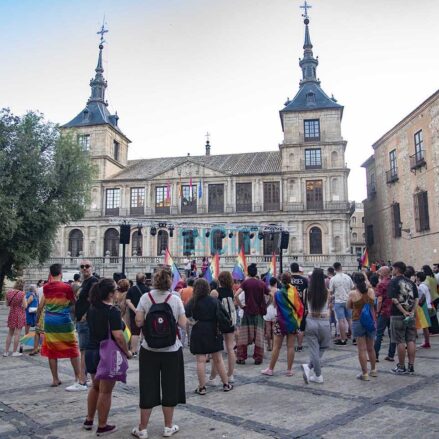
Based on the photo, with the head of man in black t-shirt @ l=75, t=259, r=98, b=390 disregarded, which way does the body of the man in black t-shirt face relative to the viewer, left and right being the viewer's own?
facing the viewer and to the left of the viewer

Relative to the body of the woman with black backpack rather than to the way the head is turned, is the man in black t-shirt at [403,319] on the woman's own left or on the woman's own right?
on the woman's own right

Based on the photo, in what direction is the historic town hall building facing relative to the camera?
toward the camera

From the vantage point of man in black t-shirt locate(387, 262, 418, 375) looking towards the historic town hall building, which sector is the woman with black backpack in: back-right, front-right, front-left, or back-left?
back-left

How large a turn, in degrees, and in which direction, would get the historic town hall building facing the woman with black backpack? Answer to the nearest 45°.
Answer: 0° — it already faces them

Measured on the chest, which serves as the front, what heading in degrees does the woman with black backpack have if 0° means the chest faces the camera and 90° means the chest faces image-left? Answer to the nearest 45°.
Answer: approximately 180°

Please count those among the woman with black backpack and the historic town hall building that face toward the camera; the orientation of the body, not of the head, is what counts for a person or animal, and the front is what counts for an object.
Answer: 1

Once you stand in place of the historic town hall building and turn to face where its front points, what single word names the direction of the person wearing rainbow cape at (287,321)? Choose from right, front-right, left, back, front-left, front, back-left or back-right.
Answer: front

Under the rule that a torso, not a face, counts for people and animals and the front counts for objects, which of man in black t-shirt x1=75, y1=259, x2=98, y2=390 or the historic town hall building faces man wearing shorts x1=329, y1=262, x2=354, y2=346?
the historic town hall building

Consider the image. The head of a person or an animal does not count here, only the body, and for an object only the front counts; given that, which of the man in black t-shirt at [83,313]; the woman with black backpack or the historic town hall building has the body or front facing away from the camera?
the woman with black backpack

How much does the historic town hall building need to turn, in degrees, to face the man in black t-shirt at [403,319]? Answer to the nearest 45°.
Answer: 0° — it already faces them

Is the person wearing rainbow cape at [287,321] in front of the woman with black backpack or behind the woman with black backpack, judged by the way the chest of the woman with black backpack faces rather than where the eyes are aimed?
in front

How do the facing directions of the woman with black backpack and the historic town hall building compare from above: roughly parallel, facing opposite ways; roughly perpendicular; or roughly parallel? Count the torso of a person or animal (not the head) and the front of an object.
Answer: roughly parallel, facing opposite ways

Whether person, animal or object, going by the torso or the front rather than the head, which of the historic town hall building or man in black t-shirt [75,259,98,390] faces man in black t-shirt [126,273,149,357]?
the historic town hall building

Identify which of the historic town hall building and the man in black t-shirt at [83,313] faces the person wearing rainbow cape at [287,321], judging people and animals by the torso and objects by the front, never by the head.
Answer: the historic town hall building

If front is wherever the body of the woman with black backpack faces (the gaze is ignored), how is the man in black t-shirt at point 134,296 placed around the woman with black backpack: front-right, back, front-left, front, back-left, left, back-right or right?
front

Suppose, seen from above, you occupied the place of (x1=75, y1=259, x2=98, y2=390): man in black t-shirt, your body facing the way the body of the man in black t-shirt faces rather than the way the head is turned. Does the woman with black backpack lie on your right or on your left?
on your left

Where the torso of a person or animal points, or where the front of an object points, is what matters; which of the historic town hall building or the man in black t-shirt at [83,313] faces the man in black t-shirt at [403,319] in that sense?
the historic town hall building

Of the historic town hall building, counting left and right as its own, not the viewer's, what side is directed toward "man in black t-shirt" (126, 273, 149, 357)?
front
